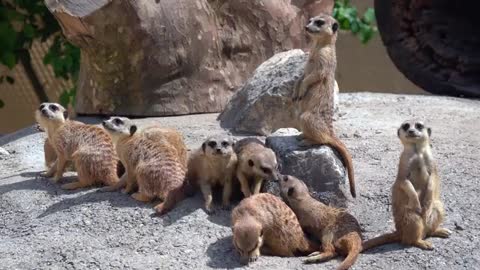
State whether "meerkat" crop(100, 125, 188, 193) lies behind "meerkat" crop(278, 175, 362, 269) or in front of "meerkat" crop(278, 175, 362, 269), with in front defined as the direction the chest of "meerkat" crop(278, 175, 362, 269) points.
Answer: in front

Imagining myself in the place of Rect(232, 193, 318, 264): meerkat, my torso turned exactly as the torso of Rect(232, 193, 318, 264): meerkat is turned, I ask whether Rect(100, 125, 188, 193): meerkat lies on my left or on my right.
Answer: on my right

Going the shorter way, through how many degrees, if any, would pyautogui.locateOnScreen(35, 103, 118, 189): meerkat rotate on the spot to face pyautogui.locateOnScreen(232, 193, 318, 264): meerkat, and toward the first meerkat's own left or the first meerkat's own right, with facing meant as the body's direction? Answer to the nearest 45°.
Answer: approximately 135° to the first meerkat's own left

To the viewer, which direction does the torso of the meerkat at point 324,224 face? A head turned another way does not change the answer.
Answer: to the viewer's left

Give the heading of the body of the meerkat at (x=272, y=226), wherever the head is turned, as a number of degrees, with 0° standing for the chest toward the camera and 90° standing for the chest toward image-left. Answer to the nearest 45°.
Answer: approximately 45°

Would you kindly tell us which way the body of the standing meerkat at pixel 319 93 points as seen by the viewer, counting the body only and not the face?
to the viewer's left

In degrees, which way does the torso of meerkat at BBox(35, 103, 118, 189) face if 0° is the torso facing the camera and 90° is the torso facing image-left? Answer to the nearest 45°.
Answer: approximately 90°

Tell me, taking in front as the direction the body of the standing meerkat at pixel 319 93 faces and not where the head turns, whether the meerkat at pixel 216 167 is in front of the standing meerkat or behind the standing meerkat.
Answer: in front

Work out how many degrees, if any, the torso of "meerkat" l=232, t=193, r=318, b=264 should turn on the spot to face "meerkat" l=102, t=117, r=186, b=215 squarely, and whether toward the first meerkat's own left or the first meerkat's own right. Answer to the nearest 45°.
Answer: approximately 90° to the first meerkat's own right

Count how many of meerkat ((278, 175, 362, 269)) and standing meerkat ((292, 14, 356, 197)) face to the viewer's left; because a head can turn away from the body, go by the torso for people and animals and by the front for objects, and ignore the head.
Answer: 2
